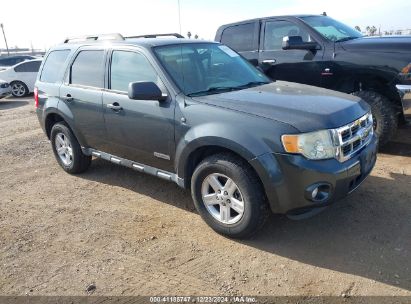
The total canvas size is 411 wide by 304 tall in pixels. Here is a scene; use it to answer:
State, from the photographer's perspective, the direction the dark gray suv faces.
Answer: facing the viewer and to the right of the viewer

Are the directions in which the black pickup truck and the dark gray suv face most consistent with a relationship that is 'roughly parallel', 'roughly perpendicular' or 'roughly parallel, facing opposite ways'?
roughly parallel

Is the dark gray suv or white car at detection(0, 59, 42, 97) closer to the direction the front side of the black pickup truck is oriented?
the dark gray suv

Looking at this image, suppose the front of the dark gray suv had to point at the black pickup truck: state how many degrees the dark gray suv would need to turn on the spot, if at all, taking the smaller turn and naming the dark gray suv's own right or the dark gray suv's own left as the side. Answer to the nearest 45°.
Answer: approximately 90° to the dark gray suv's own left

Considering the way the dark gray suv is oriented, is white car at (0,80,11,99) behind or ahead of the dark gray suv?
behind

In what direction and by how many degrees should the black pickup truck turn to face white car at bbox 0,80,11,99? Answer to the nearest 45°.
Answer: approximately 180°

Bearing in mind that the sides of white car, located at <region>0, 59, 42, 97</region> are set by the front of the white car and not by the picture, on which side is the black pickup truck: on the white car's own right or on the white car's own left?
on the white car's own right
